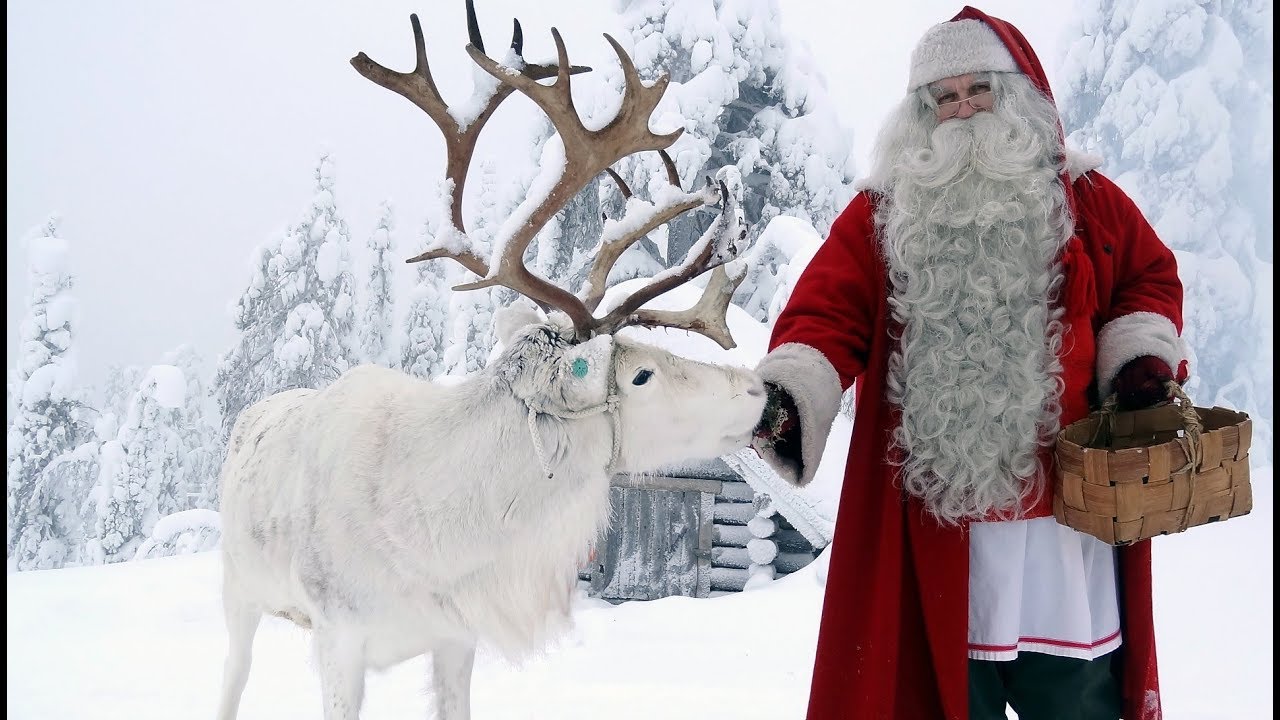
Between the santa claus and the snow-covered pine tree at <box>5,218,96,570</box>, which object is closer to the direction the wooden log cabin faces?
the santa claus

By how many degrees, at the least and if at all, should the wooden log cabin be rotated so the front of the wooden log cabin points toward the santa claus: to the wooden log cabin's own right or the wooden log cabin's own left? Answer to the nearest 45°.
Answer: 0° — it already faces them

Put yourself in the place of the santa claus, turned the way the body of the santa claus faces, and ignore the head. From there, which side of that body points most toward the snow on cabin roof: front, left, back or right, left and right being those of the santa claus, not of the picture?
back

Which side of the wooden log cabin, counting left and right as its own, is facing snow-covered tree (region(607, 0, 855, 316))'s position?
back

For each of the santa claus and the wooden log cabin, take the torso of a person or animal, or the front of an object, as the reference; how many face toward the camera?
2

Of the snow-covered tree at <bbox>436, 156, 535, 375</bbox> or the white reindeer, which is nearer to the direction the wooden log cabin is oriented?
the white reindeer

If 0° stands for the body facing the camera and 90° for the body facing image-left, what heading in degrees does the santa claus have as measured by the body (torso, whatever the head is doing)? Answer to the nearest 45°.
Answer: approximately 0°

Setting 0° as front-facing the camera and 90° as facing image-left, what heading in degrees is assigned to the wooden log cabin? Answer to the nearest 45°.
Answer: approximately 0°

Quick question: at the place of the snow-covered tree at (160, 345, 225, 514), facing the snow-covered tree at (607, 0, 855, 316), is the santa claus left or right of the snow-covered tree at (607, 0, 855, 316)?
right

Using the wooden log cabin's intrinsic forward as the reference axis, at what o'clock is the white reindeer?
The white reindeer is roughly at 12 o'clock from the wooden log cabin.

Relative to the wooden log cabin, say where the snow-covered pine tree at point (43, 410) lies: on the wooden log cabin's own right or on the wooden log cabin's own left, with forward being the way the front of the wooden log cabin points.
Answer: on the wooden log cabin's own right

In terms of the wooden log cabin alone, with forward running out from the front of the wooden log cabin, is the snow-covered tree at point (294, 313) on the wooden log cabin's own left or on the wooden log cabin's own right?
on the wooden log cabin's own right
